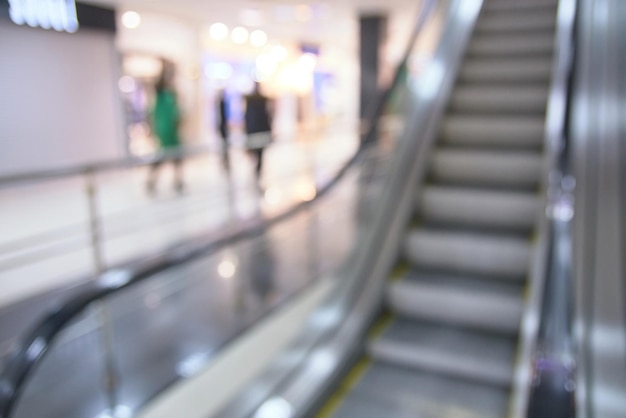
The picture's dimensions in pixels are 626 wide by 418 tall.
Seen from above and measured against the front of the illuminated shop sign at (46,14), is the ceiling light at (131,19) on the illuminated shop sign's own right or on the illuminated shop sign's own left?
on the illuminated shop sign's own left

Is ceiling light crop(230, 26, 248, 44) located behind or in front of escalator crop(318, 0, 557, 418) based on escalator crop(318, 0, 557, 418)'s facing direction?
behind

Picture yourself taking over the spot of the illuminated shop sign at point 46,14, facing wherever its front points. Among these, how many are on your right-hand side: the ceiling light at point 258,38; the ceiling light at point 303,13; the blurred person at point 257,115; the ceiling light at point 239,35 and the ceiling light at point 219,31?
0

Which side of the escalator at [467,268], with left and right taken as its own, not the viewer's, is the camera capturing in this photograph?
front

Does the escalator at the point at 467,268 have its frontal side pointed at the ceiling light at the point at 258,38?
no

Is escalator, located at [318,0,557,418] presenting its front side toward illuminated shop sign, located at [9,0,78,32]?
no

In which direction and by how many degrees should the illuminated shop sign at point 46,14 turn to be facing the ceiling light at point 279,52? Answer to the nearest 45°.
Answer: approximately 90° to its left

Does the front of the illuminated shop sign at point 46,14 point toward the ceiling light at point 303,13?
no

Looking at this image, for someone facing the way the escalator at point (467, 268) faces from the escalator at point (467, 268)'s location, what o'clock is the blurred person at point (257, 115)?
The blurred person is roughly at 5 o'clock from the escalator.
